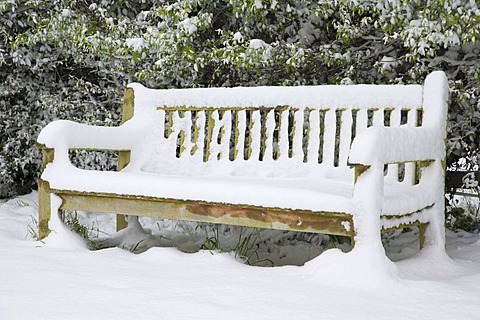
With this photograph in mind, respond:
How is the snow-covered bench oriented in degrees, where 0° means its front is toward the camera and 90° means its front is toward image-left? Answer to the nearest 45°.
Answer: approximately 45°
